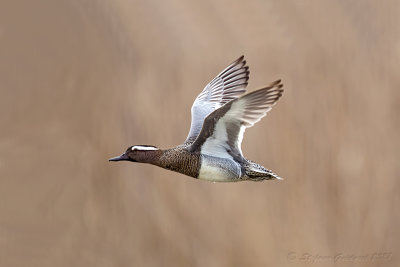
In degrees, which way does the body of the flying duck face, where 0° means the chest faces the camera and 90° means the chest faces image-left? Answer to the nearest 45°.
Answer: approximately 90°
